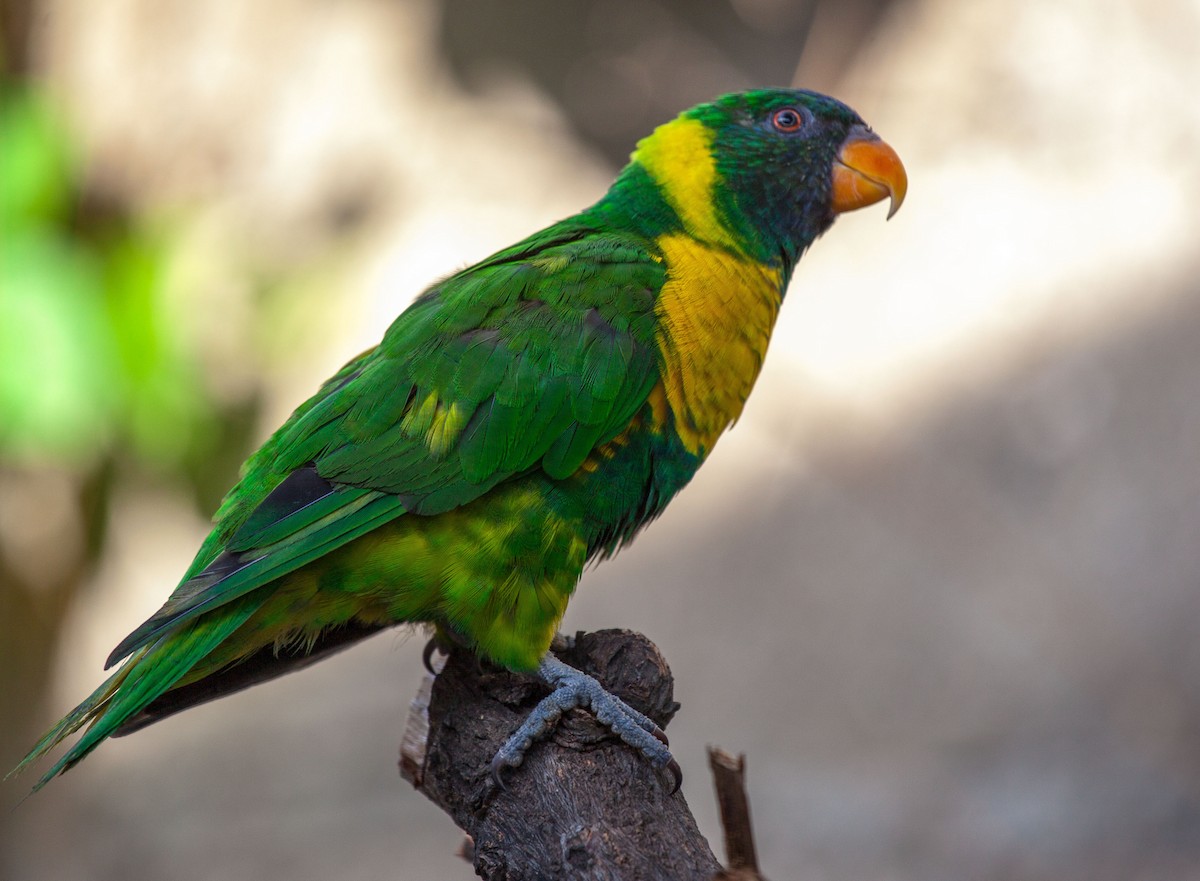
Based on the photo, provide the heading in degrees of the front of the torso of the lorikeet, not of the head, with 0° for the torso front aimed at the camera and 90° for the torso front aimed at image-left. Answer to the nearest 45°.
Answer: approximately 270°
